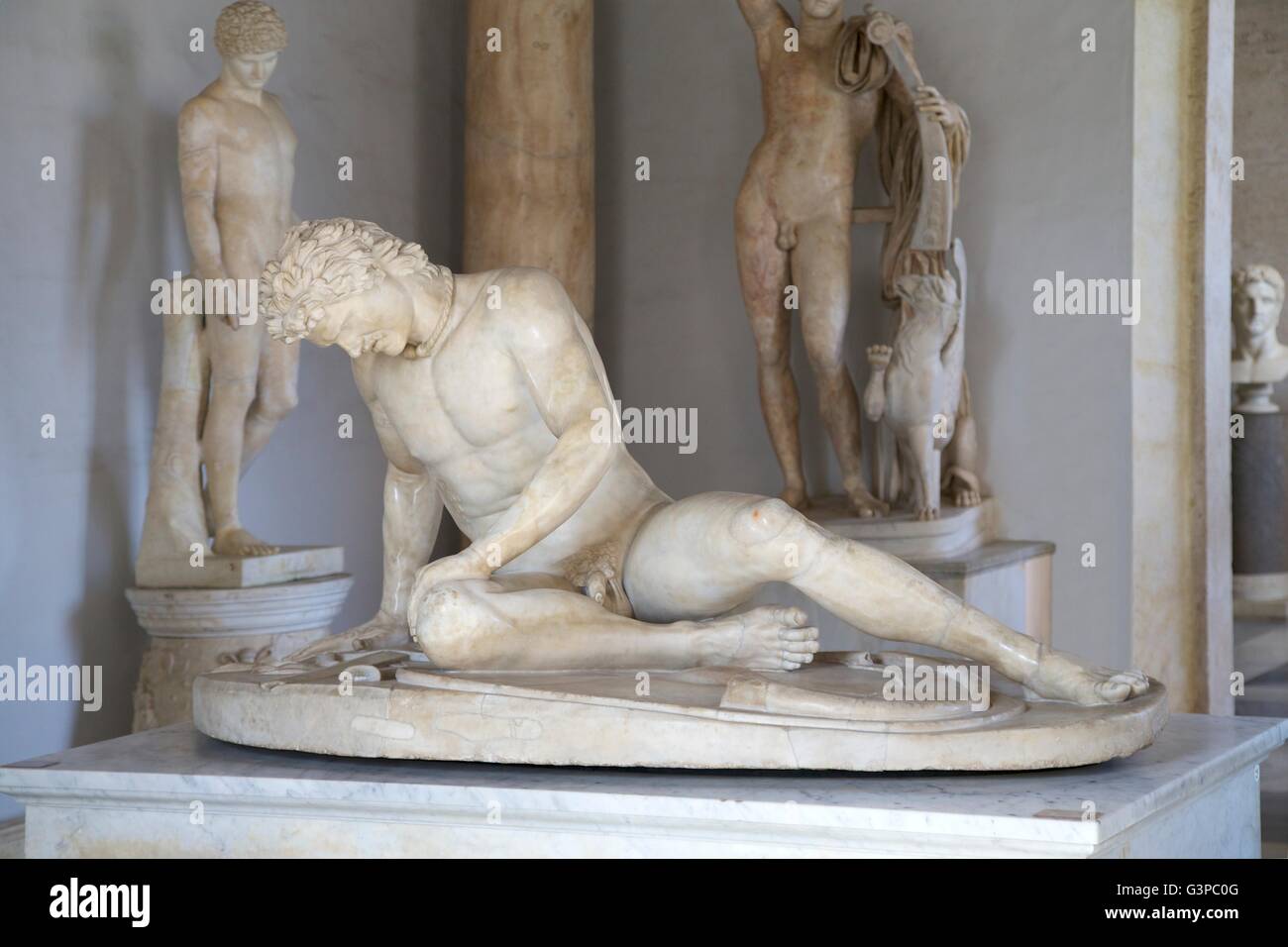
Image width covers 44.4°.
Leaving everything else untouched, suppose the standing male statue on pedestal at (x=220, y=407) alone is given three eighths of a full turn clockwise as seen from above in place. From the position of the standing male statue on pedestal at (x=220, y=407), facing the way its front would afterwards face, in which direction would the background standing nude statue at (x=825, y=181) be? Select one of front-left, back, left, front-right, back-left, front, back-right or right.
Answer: back

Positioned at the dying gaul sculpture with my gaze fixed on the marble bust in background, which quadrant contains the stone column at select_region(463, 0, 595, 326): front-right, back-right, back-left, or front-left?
front-left

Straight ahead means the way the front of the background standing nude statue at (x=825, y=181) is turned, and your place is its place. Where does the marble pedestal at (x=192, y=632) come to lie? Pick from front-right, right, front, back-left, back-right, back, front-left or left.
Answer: front-right

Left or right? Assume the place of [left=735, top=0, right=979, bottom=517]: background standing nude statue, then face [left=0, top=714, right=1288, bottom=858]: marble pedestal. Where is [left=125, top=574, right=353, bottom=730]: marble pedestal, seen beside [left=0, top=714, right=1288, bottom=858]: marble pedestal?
right

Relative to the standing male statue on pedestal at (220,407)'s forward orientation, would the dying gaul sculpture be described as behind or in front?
in front

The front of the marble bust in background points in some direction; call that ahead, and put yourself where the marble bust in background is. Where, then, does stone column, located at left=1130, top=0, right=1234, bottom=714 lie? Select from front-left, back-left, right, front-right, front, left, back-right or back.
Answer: front

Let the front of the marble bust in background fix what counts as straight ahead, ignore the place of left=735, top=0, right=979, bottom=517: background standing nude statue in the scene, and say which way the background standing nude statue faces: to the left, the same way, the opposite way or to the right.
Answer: the same way

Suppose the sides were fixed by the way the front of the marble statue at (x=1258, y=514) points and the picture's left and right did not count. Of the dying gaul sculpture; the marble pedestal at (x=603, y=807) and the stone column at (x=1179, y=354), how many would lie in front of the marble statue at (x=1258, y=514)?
3

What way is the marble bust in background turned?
toward the camera

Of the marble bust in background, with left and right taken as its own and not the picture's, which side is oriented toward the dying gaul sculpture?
front

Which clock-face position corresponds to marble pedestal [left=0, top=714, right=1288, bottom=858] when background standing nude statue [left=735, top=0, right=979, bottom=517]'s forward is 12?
The marble pedestal is roughly at 12 o'clock from the background standing nude statue.

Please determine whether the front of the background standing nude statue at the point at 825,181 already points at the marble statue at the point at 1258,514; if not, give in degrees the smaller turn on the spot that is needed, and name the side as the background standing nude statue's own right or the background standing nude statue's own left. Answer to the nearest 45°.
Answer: approximately 135° to the background standing nude statue's own left

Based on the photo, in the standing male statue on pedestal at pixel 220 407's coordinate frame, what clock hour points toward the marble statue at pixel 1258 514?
The marble statue is roughly at 10 o'clock from the standing male statue on pedestal.

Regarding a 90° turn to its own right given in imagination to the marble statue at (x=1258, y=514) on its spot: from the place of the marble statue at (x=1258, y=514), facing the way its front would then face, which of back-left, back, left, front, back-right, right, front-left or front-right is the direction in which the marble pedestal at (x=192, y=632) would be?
front-left

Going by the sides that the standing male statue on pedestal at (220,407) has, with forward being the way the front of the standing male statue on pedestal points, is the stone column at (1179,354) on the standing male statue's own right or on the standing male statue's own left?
on the standing male statue's own left
